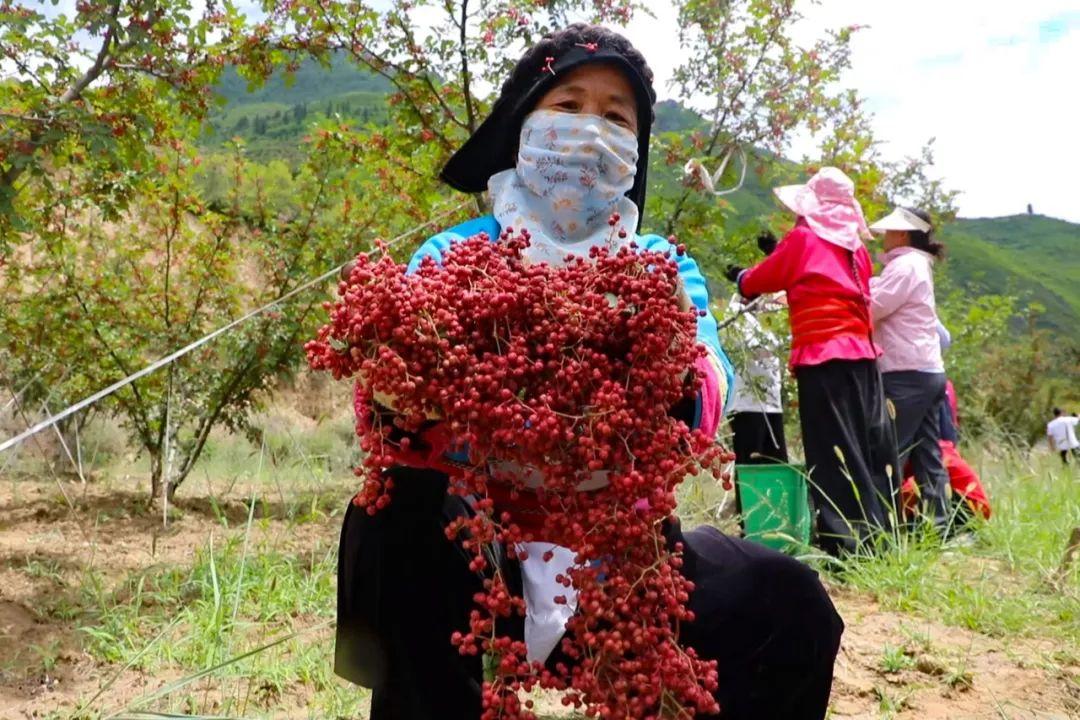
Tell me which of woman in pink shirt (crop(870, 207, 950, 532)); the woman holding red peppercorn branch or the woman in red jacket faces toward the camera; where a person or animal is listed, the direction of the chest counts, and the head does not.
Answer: the woman holding red peppercorn branch

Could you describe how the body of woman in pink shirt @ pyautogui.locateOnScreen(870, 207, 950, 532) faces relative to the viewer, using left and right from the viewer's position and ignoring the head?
facing to the left of the viewer

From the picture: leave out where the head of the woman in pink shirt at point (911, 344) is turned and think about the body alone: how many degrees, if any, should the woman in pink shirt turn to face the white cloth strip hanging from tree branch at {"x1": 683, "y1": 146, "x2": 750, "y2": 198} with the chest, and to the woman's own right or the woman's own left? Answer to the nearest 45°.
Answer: approximately 45° to the woman's own left

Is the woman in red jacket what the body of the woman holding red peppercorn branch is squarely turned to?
no

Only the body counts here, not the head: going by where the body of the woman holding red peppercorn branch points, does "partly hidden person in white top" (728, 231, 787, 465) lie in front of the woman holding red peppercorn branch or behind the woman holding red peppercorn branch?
behind

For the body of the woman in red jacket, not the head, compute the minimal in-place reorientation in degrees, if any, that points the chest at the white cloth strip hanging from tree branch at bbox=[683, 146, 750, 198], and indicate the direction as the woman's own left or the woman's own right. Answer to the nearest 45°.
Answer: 0° — they already face it

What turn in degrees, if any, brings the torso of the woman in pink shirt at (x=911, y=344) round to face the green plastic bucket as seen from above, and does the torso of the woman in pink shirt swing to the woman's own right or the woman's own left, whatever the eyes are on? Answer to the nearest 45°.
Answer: approximately 45° to the woman's own left

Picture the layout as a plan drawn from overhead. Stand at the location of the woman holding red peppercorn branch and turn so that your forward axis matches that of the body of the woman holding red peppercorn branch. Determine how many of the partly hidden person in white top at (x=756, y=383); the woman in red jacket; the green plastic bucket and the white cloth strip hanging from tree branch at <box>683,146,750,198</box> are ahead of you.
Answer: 0

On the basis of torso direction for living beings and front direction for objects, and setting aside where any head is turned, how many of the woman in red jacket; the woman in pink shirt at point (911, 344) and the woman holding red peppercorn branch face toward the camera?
1

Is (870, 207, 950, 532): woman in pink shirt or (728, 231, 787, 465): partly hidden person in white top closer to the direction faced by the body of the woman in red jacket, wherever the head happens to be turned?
the partly hidden person in white top

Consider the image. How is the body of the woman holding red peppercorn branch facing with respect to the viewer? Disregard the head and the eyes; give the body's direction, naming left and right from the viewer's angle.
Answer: facing the viewer

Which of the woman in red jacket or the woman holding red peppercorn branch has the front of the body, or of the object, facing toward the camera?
the woman holding red peppercorn branch

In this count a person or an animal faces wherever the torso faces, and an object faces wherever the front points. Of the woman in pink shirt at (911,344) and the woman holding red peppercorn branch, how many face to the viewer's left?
1

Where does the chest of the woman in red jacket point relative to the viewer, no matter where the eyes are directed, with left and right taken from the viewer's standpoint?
facing away from the viewer and to the left of the viewer

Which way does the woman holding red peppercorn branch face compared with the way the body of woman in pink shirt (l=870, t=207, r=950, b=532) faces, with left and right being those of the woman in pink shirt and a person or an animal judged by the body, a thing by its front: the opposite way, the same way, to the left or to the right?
to the left

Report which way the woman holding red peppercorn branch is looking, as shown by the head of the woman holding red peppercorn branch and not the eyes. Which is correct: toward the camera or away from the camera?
toward the camera

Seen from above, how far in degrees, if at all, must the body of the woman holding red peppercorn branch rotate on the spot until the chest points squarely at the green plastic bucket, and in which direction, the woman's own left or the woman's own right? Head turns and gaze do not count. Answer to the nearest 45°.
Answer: approximately 180°

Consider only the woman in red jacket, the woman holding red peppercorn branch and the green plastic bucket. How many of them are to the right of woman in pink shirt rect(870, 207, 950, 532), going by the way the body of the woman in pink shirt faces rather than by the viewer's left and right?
0

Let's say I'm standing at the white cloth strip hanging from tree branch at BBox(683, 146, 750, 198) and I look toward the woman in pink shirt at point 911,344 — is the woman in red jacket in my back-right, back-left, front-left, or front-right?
front-right
